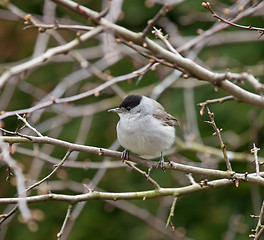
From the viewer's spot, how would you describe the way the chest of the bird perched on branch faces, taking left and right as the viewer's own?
facing the viewer and to the left of the viewer
